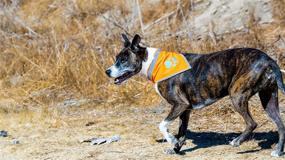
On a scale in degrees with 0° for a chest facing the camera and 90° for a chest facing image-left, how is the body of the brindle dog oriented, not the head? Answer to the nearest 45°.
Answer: approximately 90°

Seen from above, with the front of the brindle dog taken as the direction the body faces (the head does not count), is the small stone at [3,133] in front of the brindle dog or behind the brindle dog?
in front
